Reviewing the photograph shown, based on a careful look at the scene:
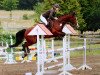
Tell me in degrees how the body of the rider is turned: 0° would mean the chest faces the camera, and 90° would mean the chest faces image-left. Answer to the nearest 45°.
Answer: approximately 270°

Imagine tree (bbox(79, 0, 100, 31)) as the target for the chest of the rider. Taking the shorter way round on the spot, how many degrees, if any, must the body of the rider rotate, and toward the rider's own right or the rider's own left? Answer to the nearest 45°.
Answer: approximately 90° to the rider's own left
